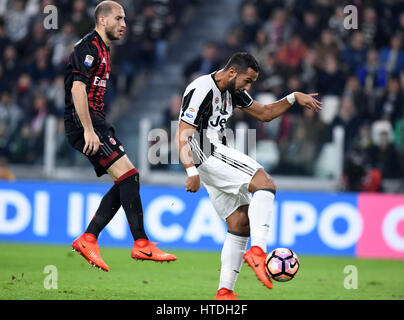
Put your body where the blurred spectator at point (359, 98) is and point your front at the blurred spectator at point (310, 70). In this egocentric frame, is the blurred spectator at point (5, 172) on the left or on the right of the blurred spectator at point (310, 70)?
left

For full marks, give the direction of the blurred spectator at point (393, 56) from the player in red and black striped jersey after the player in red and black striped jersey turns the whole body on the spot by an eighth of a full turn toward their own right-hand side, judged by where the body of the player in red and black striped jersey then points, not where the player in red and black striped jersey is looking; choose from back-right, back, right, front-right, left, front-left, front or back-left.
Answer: left

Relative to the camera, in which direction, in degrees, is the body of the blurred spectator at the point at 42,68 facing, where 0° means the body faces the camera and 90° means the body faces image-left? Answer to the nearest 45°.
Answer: approximately 0°

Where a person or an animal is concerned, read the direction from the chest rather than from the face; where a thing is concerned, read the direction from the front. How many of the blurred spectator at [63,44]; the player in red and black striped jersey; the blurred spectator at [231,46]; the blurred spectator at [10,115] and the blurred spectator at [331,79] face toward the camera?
4

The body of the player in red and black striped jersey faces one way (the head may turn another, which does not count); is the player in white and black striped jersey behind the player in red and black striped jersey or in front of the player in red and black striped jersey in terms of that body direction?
in front

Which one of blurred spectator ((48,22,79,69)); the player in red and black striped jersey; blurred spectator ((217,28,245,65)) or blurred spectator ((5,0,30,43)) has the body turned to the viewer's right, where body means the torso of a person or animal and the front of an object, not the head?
the player in red and black striped jersey

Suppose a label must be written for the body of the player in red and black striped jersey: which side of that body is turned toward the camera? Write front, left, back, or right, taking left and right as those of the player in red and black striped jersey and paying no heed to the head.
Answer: right

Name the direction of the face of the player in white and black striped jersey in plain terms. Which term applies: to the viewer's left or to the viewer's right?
to the viewer's right

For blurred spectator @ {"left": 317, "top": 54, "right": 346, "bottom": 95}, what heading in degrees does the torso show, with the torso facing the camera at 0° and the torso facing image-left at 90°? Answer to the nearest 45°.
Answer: approximately 0°

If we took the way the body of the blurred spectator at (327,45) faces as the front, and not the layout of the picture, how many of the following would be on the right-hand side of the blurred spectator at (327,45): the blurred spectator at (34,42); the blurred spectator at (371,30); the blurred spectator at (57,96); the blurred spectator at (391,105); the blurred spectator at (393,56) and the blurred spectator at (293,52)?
3
